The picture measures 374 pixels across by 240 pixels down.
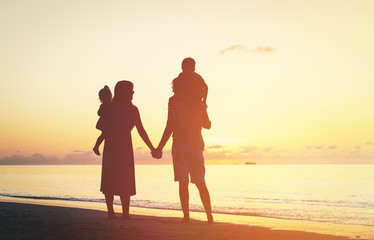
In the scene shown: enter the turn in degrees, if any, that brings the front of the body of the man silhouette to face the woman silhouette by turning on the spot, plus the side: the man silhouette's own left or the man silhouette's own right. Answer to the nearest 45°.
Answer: approximately 45° to the man silhouette's own left

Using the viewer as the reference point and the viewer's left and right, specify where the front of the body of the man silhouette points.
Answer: facing away from the viewer
